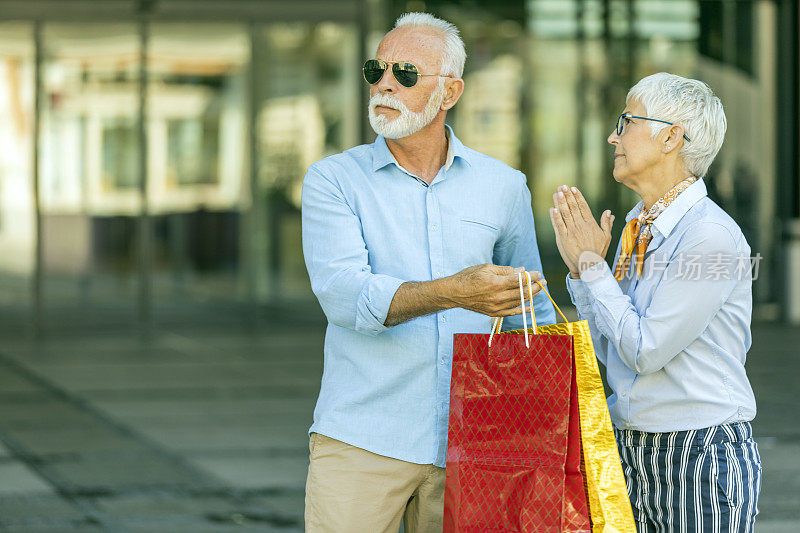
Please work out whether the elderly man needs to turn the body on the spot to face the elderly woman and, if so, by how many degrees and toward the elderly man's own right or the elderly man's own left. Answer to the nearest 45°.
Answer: approximately 90° to the elderly man's own left

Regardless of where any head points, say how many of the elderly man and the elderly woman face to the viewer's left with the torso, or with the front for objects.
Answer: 1

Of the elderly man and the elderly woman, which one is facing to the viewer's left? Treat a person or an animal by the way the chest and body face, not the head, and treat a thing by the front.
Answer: the elderly woman

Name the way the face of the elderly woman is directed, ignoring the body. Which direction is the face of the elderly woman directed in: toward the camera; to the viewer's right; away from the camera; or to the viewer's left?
to the viewer's left

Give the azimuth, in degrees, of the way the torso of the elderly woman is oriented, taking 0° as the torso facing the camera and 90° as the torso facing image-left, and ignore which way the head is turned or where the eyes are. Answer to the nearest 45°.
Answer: approximately 90°

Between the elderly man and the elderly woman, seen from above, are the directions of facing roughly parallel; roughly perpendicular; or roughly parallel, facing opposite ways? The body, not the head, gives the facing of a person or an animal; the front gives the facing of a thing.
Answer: roughly perpendicular

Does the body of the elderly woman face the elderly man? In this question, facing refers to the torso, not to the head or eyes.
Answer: yes
